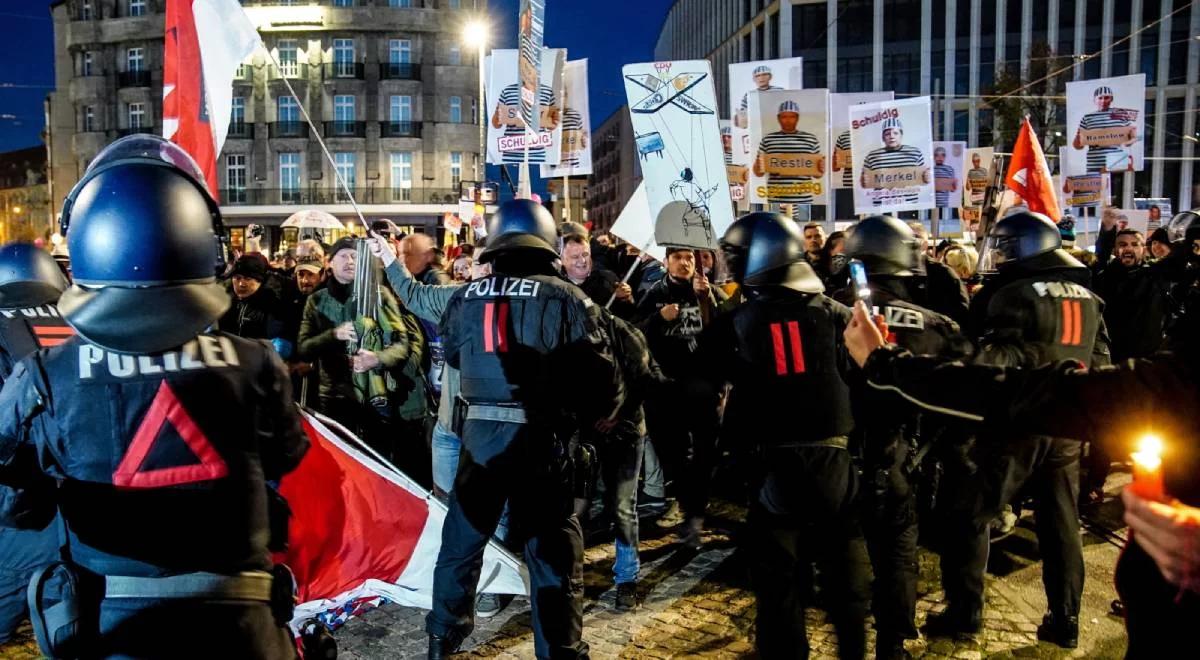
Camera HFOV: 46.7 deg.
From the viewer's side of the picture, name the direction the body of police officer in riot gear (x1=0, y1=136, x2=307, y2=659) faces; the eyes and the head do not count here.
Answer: away from the camera

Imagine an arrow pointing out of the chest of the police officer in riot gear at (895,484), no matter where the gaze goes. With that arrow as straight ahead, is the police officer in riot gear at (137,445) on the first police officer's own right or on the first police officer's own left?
on the first police officer's own left

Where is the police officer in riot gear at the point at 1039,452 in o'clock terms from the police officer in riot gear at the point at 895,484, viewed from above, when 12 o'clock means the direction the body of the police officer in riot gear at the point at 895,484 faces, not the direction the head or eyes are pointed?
the police officer in riot gear at the point at 1039,452 is roughly at 3 o'clock from the police officer in riot gear at the point at 895,484.

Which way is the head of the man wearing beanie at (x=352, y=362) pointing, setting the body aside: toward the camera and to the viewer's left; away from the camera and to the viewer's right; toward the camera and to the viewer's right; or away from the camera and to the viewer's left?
toward the camera and to the viewer's right

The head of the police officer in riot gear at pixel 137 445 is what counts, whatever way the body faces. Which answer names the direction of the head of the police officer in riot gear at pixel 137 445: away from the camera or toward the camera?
away from the camera

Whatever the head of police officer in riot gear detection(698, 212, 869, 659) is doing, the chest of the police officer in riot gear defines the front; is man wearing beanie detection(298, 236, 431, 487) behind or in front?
in front

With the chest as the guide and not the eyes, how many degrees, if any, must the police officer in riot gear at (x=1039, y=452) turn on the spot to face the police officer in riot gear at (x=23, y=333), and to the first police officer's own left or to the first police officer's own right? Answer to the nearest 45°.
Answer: approximately 90° to the first police officer's own left

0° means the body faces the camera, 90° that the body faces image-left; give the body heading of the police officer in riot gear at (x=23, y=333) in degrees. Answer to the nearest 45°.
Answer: approximately 180°

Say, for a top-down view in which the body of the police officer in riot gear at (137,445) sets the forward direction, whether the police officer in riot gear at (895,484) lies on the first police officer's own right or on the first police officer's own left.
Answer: on the first police officer's own right

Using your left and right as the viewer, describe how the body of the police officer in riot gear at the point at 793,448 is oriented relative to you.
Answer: facing away from the viewer and to the left of the viewer

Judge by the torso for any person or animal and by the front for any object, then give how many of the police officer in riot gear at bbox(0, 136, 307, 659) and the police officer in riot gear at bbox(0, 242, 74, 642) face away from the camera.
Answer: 2

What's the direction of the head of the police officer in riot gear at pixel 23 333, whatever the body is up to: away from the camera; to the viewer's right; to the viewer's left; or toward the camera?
away from the camera
